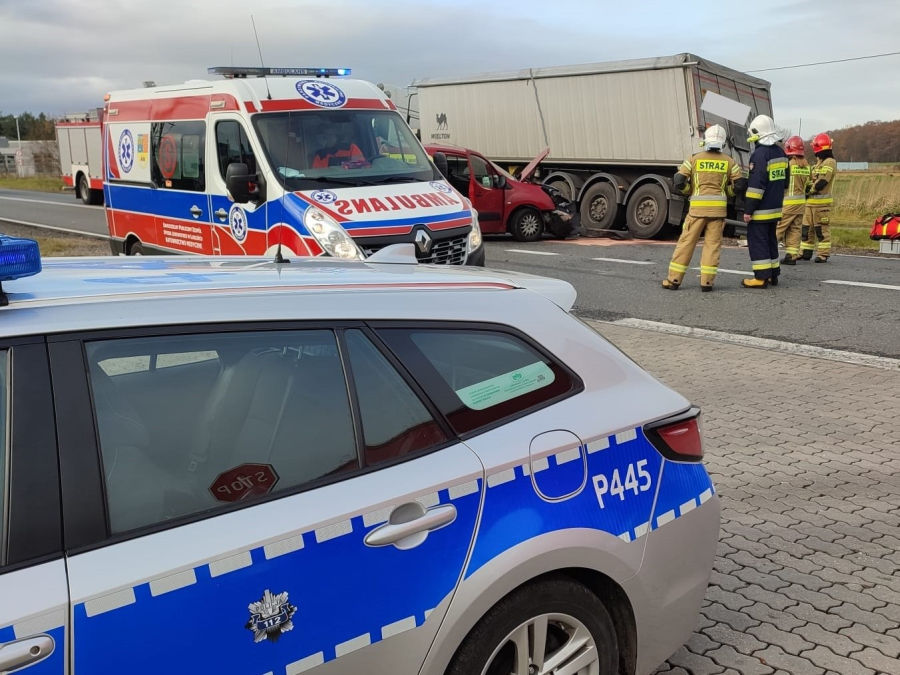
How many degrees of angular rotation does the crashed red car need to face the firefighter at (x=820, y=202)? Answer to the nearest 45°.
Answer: approximately 45° to its right

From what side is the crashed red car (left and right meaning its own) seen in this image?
right

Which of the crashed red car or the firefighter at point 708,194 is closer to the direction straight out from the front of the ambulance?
the firefighter
